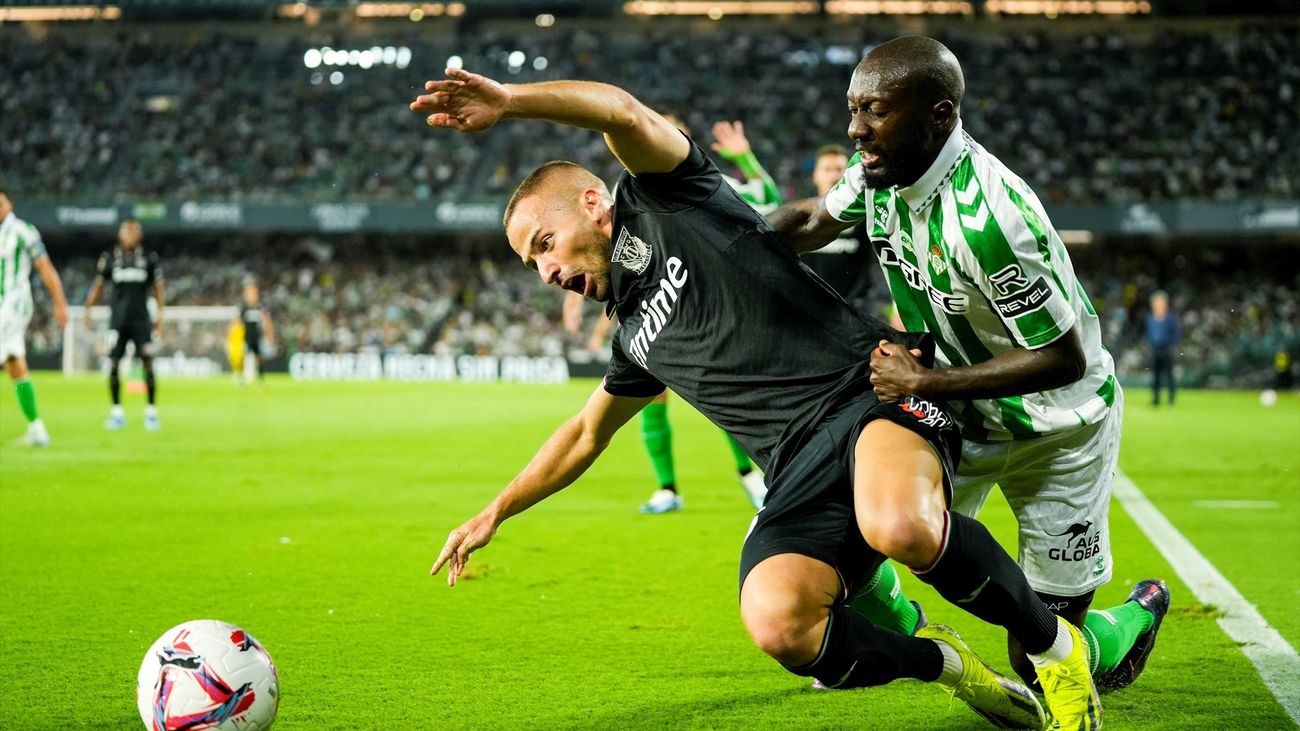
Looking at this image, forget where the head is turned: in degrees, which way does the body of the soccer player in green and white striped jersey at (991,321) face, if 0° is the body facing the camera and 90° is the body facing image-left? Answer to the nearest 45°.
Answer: approximately 45°

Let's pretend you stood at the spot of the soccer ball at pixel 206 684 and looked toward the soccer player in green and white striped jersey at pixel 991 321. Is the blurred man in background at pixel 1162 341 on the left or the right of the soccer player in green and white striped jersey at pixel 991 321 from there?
left

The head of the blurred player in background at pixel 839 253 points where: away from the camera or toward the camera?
toward the camera

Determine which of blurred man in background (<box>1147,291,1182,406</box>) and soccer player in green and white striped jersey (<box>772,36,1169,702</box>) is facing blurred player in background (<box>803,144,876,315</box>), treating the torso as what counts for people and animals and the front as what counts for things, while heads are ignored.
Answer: blurred man in background (<box>1147,291,1182,406</box>)

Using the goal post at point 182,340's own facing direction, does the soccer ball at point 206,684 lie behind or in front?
in front

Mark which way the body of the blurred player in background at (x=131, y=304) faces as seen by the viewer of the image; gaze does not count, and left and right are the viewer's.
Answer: facing the viewer

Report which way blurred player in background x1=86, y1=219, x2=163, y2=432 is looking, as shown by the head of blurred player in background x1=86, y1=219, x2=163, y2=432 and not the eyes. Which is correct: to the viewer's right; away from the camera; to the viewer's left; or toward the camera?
toward the camera

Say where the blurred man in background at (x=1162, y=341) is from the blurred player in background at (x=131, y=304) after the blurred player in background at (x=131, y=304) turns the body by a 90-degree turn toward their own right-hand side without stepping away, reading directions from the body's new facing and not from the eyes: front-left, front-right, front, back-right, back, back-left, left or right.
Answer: back

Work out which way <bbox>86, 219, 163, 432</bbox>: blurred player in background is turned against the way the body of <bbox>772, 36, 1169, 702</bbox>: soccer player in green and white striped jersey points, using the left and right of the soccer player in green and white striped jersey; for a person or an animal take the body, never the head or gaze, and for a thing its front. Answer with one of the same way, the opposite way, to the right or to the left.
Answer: to the left

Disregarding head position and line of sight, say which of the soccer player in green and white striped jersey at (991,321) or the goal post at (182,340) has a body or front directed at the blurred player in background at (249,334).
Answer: the goal post

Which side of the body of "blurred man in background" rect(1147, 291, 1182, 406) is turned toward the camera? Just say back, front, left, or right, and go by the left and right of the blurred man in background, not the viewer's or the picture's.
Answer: front

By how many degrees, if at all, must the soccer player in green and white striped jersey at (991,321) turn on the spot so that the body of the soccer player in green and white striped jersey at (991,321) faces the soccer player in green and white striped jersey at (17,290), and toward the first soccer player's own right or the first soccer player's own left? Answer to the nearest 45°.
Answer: approximately 90° to the first soccer player's own right

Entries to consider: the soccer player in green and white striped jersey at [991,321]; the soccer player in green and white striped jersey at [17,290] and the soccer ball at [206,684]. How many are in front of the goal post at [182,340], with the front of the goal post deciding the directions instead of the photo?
3

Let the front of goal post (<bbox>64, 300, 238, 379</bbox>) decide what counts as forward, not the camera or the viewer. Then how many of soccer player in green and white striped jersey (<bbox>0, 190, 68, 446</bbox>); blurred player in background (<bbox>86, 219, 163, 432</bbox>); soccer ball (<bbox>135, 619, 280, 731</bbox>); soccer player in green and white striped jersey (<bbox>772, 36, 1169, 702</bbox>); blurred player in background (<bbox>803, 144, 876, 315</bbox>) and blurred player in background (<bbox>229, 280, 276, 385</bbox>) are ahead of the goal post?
6

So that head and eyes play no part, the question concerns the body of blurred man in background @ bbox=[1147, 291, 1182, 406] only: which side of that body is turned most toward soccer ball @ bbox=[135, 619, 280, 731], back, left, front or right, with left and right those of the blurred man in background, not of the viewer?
front
